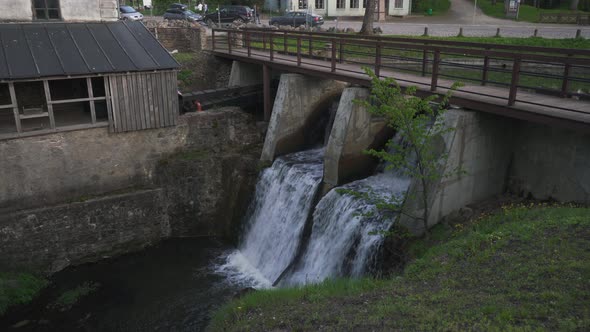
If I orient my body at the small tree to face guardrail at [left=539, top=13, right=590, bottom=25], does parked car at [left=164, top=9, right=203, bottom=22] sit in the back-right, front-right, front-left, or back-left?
front-left

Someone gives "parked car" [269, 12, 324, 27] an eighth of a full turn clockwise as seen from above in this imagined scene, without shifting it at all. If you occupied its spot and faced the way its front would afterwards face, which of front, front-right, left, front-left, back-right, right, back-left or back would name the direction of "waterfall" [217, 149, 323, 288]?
back-left

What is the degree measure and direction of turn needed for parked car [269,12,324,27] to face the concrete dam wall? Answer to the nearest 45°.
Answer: approximately 90° to its left

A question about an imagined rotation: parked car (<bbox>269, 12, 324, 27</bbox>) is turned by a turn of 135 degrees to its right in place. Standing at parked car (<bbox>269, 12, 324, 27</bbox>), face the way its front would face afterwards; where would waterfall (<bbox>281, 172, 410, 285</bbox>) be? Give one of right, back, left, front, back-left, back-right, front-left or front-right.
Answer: back-right

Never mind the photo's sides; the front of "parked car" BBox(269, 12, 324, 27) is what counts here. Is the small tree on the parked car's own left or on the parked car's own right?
on the parked car's own left

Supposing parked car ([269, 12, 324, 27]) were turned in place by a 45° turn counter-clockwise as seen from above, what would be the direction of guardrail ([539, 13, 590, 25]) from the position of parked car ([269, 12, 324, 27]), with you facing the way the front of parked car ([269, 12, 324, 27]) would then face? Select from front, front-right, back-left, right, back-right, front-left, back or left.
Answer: back-left

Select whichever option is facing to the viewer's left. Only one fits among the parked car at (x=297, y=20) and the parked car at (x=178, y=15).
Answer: the parked car at (x=297, y=20)

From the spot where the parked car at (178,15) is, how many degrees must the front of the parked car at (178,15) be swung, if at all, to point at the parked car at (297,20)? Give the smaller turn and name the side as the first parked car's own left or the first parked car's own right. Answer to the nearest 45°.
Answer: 0° — it already faces it

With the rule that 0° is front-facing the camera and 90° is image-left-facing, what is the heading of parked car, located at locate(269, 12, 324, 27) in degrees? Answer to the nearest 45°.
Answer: approximately 90°

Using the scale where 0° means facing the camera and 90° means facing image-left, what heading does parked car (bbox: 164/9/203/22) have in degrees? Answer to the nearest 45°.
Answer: approximately 315°
